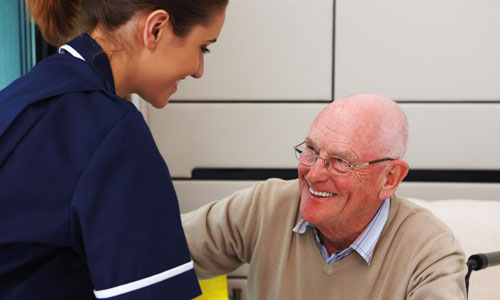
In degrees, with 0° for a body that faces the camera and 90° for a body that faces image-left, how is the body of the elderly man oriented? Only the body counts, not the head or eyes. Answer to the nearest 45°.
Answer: approximately 45°

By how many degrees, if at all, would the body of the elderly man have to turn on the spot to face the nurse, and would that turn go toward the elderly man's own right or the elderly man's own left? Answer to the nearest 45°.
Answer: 0° — they already face them

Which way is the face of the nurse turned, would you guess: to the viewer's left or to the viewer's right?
to the viewer's right
